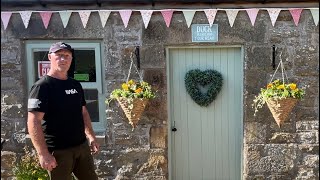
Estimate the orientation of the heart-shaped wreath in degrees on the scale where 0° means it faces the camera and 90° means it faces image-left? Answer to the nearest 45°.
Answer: approximately 0°

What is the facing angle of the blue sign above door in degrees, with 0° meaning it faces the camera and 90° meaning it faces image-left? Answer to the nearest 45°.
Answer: approximately 0°

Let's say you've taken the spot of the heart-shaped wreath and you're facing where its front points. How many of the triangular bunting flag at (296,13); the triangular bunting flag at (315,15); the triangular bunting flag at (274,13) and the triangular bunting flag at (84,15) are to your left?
3

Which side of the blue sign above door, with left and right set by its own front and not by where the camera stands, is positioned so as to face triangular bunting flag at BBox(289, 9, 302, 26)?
left

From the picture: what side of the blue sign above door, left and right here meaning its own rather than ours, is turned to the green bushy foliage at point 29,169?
right

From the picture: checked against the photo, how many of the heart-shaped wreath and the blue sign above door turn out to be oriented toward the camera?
2

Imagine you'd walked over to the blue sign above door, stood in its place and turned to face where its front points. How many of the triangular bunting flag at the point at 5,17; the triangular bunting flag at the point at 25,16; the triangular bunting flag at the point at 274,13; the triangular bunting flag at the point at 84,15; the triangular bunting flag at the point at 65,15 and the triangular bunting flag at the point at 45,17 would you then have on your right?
5

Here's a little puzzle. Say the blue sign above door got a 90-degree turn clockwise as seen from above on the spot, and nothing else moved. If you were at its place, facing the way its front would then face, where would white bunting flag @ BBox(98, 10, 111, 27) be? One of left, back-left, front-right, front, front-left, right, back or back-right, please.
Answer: front

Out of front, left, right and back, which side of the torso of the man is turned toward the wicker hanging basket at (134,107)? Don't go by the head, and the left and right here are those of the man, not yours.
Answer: left

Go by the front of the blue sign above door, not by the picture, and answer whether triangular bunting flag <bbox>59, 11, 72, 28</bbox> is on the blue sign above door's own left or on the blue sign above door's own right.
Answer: on the blue sign above door's own right

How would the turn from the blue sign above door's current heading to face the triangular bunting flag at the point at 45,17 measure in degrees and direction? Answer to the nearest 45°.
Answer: approximately 90° to its right

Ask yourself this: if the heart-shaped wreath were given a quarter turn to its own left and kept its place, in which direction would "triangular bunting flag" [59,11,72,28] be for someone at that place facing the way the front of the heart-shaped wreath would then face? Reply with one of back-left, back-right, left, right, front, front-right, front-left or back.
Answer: back

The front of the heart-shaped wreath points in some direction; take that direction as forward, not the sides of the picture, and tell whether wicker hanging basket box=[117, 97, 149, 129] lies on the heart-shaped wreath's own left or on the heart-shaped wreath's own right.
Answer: on the heart-shaped wreath's own right

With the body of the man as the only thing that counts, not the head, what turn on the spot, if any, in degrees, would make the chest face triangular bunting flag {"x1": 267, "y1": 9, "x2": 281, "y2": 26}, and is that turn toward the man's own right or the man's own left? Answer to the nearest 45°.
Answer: approximately 45° to the man's own left
